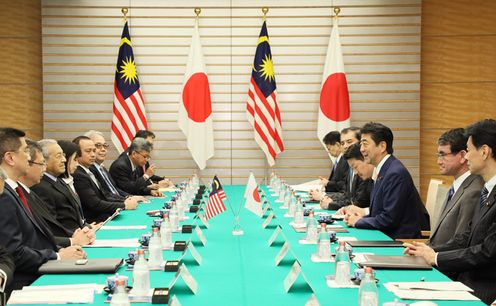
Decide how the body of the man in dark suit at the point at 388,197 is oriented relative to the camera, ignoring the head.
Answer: to the viewer's left

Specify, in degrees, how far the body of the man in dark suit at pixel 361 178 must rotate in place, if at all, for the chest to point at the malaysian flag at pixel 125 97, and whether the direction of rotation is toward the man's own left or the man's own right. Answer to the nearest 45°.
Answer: approximately 45° to the man's own right

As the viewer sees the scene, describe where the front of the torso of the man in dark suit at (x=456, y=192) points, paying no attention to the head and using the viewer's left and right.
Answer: facing to the left of the viewer

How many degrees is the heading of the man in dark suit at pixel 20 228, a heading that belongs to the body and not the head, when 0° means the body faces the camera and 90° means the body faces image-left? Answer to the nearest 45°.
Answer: approximately 270°

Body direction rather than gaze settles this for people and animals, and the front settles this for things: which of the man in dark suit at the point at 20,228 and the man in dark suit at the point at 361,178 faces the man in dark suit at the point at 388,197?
the man in dark suit at the point at 20,228

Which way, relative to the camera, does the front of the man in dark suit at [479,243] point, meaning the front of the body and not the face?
to the viewer's left

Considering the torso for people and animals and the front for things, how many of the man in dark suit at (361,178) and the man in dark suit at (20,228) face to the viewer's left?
1

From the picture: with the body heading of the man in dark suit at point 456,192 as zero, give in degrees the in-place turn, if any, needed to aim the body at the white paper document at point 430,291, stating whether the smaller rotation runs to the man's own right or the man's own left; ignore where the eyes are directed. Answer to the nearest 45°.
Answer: approximately 90° to the man's own left

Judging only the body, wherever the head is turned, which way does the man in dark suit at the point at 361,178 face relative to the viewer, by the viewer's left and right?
facing to the left of the viewer

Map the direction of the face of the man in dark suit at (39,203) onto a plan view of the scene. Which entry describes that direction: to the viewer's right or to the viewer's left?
to the viewer's right
